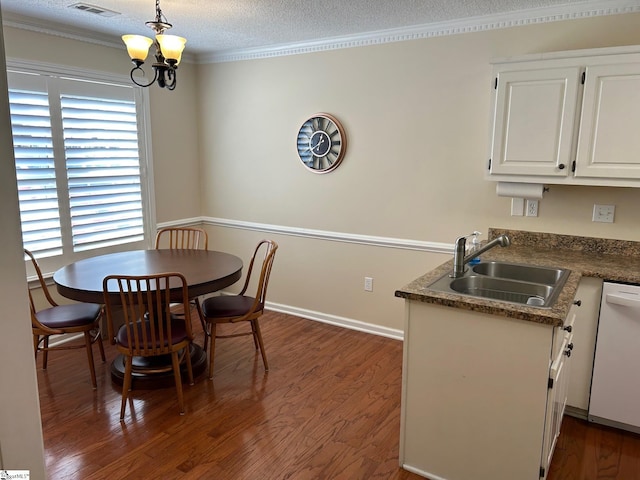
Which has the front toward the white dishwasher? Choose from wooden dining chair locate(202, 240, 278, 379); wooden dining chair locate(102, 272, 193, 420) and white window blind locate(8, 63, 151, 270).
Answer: the white window blind

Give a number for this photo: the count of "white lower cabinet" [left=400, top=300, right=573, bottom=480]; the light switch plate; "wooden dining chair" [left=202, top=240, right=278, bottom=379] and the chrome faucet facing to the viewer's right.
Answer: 2

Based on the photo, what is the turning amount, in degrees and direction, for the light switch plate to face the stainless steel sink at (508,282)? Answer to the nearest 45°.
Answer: approximately 45° to its right

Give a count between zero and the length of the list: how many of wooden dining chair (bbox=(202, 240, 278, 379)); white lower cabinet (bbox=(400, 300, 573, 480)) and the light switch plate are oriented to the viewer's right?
1

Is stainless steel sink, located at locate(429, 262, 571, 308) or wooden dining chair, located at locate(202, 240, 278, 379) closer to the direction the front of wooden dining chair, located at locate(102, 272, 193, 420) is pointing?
the wooden dining chair

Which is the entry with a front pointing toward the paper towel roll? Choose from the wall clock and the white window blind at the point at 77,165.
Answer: the white window blind

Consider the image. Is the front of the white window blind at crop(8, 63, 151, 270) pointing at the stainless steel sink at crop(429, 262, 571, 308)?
yes

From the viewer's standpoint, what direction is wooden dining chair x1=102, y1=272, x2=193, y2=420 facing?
away from the camera

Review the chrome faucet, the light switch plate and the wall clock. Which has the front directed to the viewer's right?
the chrome faucet

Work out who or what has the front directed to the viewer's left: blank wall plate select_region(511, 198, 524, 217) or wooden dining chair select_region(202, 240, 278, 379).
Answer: the wooden dining chair

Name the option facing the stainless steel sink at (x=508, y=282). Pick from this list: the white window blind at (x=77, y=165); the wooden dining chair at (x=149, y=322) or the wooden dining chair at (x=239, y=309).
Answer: the white window blind

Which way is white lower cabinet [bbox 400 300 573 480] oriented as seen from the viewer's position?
to the viewer's right

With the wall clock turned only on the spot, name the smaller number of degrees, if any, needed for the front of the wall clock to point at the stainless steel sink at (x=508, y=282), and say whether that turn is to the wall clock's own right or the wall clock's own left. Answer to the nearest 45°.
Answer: approximately 90° to the wall clock's own left

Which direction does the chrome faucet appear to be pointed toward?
to the viewer's right

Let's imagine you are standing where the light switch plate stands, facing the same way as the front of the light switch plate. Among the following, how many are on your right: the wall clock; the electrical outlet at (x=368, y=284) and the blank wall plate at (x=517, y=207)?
3
